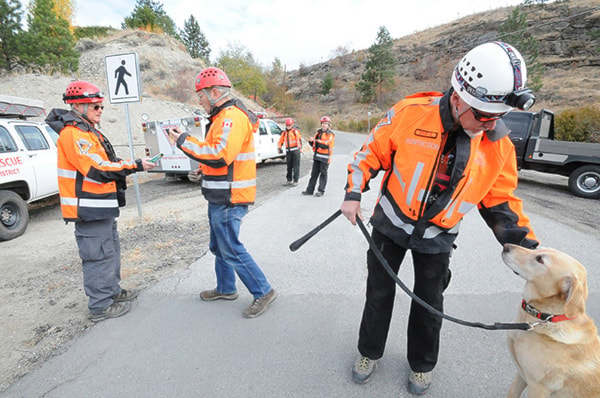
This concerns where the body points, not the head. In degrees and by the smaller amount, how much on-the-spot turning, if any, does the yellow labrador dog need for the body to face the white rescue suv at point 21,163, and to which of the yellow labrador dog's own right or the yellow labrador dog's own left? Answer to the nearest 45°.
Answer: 0° — it already faces it

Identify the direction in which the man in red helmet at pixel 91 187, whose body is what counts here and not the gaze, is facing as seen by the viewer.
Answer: to the viewer's right

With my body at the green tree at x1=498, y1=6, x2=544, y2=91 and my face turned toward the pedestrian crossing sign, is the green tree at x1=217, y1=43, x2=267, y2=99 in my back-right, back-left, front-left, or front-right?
front-right

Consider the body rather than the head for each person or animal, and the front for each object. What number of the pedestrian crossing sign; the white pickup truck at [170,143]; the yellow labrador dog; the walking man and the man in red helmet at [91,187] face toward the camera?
1

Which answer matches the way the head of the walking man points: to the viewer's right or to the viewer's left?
to the viewer's left

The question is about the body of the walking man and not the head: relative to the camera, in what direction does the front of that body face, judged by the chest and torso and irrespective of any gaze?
to the viewer's left

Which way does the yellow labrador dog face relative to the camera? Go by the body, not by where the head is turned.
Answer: to the viewer's left

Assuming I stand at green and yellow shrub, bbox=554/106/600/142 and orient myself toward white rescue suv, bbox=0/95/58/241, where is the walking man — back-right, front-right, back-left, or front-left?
front-left

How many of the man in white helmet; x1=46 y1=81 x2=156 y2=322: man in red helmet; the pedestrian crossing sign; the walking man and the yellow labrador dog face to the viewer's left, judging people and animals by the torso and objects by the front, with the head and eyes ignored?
2

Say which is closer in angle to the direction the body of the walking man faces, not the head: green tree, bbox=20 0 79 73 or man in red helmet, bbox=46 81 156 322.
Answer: the man in red helmet

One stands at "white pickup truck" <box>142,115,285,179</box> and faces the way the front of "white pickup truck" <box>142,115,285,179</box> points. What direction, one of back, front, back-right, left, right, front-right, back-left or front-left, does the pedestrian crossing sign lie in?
back-right

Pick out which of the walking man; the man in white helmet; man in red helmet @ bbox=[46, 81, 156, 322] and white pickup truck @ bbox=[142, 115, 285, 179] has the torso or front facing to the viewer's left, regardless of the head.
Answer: the walking man

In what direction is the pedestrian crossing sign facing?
toward the camera

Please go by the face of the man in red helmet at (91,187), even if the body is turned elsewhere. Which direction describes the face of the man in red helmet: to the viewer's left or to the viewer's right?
to the viewer's right

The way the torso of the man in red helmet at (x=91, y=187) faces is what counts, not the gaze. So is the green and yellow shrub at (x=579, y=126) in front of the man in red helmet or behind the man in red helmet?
in front

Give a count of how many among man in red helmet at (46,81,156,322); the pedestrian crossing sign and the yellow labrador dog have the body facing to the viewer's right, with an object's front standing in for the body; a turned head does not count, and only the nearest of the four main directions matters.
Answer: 1

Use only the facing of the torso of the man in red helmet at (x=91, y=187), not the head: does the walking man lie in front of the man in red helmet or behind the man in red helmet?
in front

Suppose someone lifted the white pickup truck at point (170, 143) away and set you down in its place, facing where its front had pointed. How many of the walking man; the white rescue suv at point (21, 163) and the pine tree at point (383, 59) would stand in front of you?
1

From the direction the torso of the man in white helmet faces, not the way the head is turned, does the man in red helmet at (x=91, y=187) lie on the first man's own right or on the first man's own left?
on the first man's own right

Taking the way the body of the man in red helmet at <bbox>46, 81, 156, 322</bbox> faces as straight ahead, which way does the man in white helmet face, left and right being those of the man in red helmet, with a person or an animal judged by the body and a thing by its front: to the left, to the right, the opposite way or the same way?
to the right

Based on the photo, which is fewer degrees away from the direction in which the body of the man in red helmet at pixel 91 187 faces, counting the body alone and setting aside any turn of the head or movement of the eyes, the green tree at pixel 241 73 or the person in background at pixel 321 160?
the person in background

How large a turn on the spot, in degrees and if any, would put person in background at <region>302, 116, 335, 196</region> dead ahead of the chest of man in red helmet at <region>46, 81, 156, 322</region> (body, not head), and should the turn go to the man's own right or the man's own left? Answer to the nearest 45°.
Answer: approximately 45° to the man's own left

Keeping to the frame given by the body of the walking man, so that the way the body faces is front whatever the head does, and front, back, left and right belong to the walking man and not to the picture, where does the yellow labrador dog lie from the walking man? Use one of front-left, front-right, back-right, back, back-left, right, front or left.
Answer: back-left
